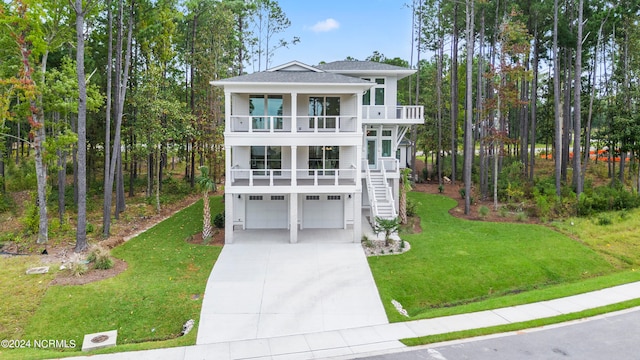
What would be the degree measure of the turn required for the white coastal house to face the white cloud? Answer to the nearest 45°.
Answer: approximately 180°

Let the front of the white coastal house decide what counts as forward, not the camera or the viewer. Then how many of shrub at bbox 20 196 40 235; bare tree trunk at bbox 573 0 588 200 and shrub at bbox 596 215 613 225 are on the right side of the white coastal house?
1

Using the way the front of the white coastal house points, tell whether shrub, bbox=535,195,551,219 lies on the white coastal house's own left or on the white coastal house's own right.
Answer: on the white coastal house's own left

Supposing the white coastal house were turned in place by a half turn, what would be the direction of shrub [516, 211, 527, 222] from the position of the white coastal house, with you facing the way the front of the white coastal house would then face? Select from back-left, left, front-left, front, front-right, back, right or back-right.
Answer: right

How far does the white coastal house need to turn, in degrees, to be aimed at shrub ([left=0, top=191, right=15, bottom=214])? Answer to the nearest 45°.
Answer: approximately 90° to its right

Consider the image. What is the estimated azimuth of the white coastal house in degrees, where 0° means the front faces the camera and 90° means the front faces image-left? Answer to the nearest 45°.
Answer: approximately 0°

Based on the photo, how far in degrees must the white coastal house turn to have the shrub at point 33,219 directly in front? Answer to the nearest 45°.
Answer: approximately 90° to its right

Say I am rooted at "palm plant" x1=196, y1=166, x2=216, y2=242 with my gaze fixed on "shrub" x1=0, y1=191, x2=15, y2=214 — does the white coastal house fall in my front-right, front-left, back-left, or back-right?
back-right

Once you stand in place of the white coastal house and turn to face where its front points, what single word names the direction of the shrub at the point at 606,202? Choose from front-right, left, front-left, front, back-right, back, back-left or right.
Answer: left

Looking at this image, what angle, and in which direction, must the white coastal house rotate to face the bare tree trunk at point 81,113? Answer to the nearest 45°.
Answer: approximately 45° to its right

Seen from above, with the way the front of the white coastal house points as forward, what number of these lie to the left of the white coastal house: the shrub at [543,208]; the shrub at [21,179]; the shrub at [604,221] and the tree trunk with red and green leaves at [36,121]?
2
